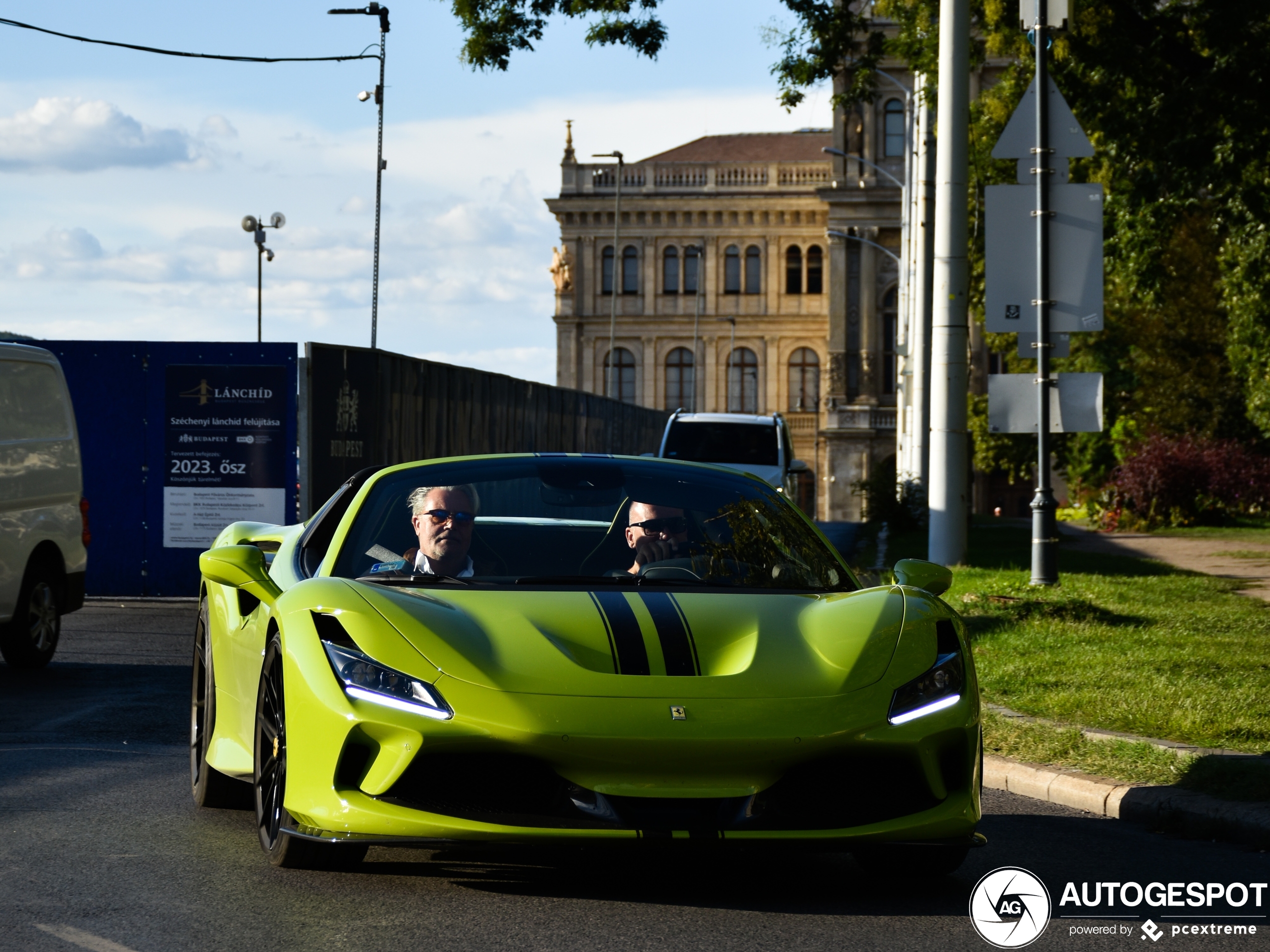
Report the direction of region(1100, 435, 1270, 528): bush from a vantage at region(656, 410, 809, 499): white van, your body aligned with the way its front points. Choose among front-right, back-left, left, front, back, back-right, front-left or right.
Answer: back-left

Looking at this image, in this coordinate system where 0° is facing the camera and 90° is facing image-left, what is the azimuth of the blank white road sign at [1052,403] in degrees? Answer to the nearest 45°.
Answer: approximately 180°

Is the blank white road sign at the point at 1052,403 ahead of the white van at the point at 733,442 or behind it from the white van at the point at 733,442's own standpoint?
ahead

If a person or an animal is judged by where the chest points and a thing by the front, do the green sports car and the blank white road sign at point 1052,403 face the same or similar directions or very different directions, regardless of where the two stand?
very different directions

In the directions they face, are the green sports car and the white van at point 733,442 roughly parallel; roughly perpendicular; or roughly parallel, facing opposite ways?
roughly parallel

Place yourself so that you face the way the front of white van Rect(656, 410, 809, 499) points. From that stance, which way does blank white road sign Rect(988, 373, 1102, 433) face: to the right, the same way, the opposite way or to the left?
the opposite way

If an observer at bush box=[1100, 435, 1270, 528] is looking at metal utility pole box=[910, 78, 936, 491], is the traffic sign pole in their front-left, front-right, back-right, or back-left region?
back-left

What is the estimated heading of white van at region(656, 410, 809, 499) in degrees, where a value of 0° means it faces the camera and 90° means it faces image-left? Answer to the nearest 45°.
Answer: approximately 0°

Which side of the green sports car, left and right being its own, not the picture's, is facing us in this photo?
front
